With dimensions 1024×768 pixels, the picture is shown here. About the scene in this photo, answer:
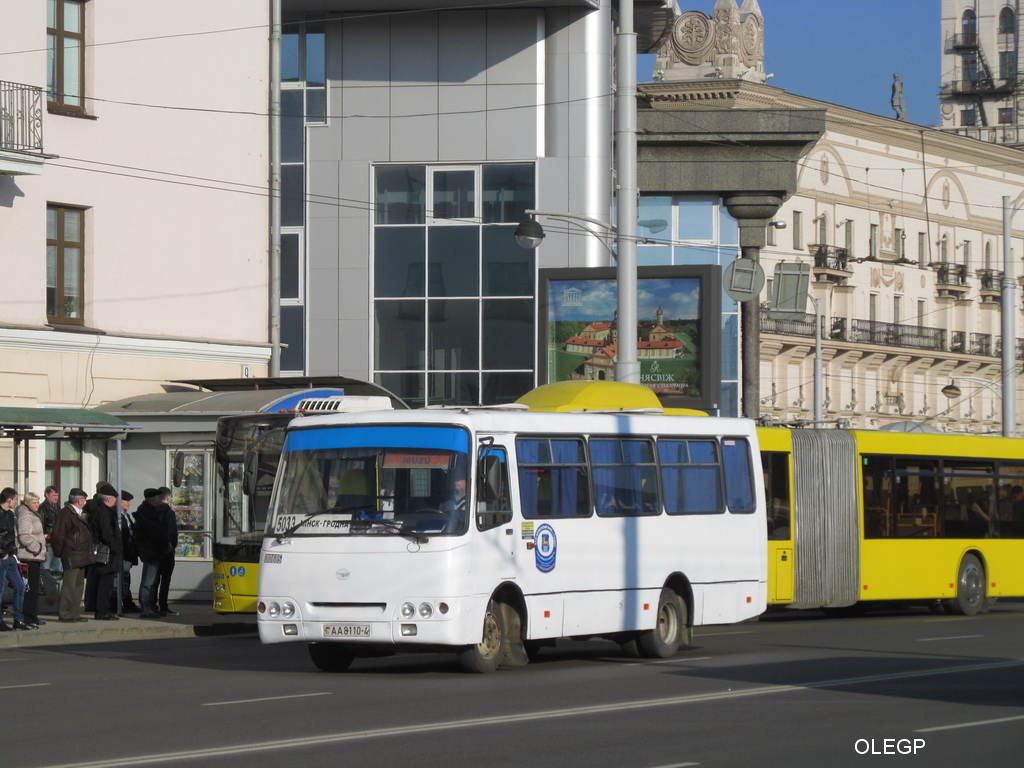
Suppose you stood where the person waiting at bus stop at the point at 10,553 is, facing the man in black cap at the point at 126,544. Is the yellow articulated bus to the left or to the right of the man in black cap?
right

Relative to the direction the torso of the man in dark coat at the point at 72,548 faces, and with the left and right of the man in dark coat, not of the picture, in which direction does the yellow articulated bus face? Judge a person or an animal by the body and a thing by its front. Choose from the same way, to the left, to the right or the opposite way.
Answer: the opposite way

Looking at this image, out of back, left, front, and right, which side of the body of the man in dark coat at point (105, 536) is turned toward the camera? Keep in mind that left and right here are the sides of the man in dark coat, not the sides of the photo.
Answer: right

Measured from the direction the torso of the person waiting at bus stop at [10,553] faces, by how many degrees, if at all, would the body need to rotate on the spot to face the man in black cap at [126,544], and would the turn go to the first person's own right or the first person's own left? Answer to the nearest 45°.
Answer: approximately 45° to the first person's own left

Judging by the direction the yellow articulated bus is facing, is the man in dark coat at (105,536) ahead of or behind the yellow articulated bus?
ahead

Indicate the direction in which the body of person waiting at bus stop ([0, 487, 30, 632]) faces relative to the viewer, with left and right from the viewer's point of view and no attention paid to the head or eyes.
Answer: facing to the right of the viewer

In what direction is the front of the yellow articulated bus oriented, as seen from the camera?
facing the viewer and to the left of the viewer

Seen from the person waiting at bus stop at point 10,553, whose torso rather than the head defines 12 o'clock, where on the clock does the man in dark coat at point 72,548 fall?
The man in dark coat is roughly at 10 o'clock from the person waiting at bus stop.

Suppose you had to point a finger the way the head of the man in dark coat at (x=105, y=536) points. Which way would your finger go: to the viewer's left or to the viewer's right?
to the viewer's right

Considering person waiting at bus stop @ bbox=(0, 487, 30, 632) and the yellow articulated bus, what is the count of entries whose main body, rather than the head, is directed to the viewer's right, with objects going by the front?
1

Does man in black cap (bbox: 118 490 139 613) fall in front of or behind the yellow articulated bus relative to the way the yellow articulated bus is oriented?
in front
